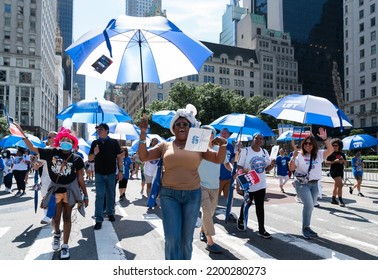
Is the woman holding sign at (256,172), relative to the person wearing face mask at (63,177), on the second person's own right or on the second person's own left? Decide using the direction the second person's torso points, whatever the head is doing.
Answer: on the second person's own left

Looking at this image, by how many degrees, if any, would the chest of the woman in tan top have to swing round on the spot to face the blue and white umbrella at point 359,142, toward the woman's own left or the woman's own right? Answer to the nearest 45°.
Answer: approximately 135° to the woman's own left

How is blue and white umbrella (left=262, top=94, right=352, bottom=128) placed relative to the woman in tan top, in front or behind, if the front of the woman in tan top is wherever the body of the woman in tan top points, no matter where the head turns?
behind

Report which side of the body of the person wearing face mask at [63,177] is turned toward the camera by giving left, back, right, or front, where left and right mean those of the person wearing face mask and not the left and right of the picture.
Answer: front

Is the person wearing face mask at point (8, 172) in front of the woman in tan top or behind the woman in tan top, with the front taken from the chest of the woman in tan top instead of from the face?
behind

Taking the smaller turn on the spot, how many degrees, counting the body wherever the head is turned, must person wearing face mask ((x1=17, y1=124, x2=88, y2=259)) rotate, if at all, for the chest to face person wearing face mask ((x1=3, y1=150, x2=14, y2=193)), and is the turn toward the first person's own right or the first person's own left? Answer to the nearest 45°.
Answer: approximately 180°

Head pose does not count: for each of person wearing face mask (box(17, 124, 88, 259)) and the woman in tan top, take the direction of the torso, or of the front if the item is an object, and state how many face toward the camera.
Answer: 2

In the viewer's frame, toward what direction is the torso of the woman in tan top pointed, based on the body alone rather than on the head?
toward the camera

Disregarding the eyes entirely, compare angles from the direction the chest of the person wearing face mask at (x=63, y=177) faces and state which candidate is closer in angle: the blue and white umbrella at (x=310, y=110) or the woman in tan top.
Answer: the woman in tan top
